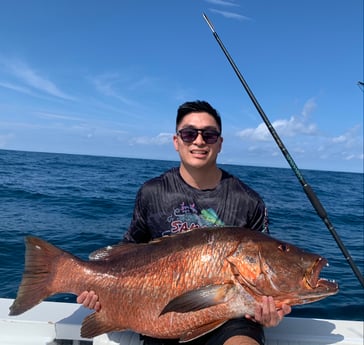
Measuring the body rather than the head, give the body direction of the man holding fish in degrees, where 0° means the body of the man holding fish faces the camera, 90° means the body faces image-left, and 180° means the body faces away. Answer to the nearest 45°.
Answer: approximately 0°

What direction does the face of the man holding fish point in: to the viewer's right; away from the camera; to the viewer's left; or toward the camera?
toward the camera
